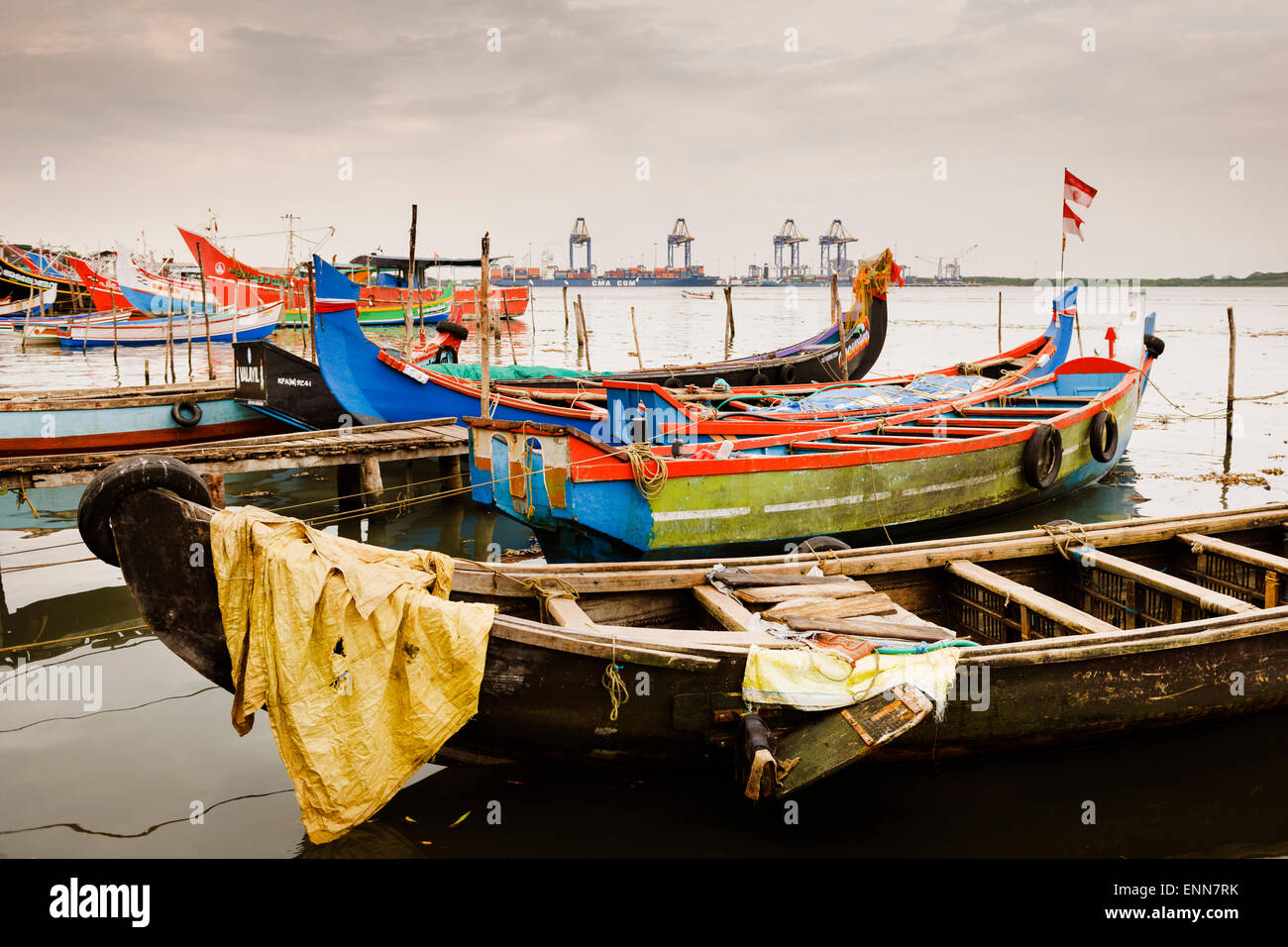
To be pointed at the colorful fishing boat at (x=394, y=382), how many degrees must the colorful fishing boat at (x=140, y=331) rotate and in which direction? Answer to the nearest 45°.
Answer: approximately 90° to its right

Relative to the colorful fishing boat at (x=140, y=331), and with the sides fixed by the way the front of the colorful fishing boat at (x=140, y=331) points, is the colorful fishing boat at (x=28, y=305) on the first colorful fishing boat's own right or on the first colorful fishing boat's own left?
on the first colorful fishing boat's own left

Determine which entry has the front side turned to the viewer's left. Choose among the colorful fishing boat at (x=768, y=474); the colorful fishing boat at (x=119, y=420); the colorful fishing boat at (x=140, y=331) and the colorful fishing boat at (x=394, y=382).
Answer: the colorful fishing boat at (x=394, y=382)

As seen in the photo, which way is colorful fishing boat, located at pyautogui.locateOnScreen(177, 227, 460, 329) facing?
to the viewer's left

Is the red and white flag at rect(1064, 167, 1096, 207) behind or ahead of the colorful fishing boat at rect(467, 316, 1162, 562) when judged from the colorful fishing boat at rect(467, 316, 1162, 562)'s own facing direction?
ahead

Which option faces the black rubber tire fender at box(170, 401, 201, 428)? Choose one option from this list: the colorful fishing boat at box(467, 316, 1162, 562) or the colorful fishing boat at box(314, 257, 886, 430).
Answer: the colorful fishing boat at box(314, 257, 886, 430)

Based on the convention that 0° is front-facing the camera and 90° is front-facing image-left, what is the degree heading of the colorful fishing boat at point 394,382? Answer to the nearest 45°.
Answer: approximately 90°

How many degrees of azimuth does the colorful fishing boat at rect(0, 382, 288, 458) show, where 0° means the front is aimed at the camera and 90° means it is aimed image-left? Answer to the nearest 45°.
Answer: approximately 270°

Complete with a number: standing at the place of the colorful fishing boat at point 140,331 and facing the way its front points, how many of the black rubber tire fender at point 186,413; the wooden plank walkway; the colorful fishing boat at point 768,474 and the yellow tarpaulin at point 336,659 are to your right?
4
